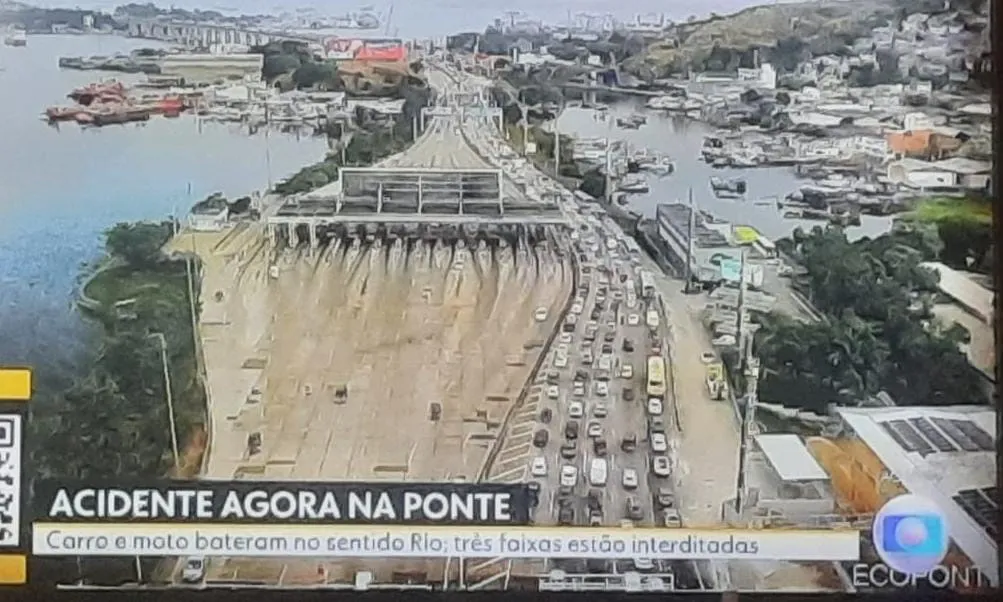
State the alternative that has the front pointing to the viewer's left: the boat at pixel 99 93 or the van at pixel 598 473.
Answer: the boat

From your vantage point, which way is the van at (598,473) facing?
away from the camera

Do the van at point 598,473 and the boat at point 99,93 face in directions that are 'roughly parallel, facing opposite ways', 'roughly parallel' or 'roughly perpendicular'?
roughly perpendicular

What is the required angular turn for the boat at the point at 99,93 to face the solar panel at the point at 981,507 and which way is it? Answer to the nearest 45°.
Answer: approximately 135° to its left

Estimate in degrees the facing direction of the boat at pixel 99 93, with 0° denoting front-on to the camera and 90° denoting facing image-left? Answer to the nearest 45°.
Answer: approximately 90°

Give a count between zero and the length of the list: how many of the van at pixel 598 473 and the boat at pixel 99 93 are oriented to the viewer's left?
1
